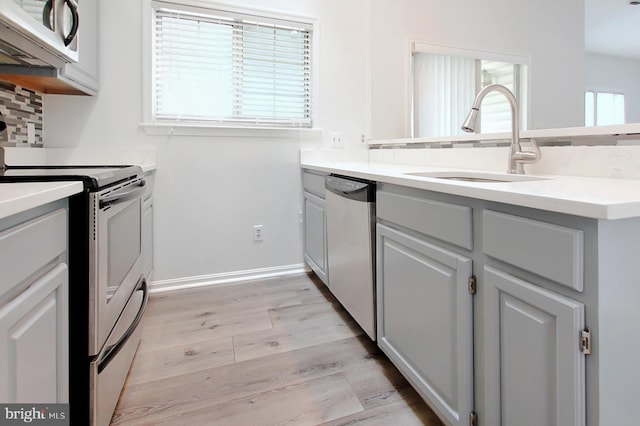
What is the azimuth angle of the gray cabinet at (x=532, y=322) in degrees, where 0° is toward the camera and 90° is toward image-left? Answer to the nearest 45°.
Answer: approximately 45°

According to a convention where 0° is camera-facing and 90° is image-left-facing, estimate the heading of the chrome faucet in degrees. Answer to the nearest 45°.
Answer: approximately 45°

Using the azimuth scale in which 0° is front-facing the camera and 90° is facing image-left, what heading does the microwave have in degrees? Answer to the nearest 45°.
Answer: approximately 315°

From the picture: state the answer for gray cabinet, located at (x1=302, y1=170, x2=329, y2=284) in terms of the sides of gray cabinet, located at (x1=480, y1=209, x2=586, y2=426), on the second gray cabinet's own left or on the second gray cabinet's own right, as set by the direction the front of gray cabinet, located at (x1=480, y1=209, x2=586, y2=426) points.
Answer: on the second gray cabinet's own right

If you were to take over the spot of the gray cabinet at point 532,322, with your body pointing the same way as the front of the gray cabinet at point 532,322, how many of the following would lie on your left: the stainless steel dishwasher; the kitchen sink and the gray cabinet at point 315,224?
0

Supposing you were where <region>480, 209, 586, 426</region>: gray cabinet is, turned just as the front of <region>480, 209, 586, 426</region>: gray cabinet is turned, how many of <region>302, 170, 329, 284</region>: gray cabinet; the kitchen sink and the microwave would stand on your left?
0

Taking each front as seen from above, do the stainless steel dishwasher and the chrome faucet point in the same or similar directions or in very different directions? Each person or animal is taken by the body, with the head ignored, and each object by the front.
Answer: same or similar directions

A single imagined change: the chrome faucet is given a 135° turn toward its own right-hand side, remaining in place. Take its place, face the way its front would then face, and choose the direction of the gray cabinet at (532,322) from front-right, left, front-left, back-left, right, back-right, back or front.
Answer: back

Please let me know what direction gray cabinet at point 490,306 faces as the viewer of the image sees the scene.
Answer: facing the viewer and to the left of the viewer
